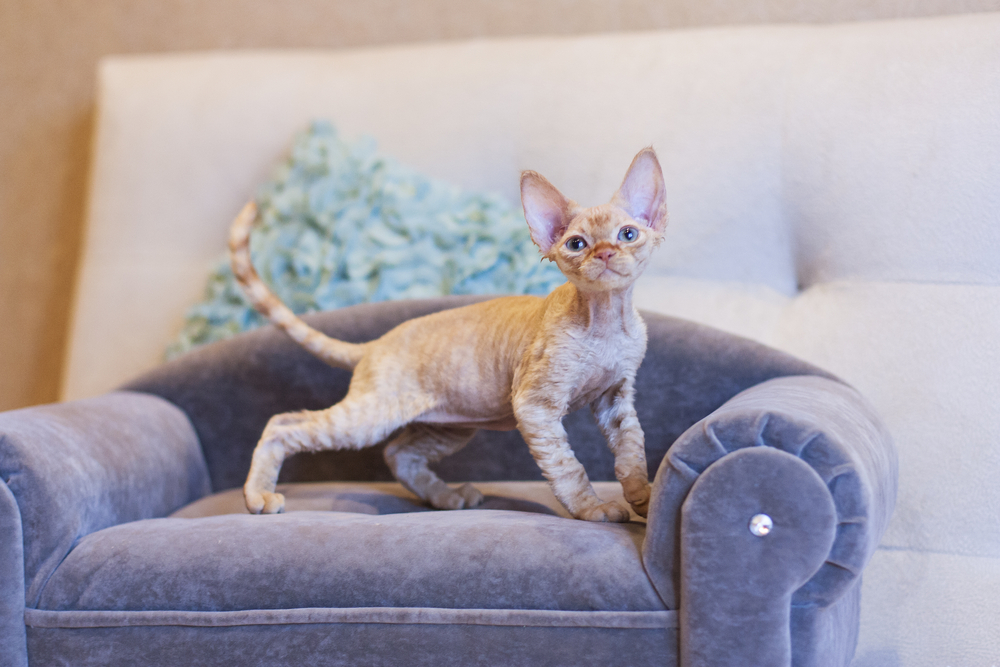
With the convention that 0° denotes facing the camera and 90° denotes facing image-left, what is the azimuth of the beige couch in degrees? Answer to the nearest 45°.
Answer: approximately 0°

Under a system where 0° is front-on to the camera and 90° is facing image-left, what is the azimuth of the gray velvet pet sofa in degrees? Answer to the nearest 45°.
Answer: approximately 0°

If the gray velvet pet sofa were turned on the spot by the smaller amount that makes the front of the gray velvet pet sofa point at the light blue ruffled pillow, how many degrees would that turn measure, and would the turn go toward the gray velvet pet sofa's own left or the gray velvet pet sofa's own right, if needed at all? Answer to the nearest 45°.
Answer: approximately 180°
